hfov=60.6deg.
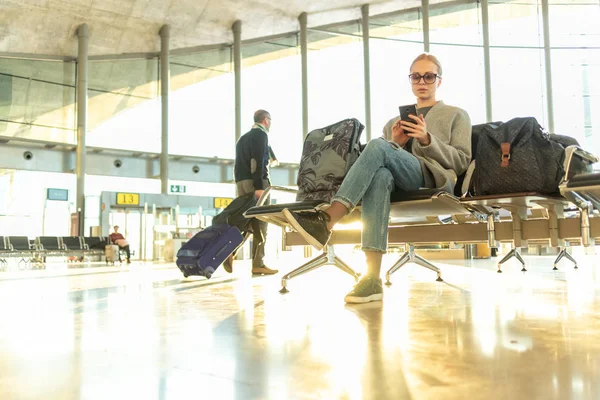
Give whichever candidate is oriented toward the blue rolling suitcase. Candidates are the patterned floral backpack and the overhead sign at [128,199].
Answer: the overhead sign

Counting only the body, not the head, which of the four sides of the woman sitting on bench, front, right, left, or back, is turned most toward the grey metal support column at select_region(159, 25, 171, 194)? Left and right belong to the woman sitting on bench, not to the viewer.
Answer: right

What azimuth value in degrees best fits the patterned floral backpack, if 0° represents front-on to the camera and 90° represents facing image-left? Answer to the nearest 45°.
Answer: approximately 45°

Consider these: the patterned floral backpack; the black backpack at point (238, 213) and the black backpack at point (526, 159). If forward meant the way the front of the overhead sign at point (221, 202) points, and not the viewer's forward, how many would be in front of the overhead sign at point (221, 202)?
3

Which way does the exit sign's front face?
toward the camera

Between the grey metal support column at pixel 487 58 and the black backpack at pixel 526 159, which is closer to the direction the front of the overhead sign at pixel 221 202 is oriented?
the black backpack

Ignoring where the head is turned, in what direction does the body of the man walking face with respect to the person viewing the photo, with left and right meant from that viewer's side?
facing to the right of the viewer

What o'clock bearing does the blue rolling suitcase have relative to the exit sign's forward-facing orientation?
The blue rolling suitcase is roughly at 12 o'clock from the exit sign.

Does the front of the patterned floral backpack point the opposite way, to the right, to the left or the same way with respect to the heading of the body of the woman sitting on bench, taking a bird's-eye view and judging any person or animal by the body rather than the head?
the same way

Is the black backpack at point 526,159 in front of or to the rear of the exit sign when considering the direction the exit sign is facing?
in front

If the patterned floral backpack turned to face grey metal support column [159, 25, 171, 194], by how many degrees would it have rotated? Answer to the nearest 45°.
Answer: approximately 135° to its right

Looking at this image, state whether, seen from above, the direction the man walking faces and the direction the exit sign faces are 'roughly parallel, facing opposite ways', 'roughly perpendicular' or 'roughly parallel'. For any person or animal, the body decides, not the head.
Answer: roughly perpendicular

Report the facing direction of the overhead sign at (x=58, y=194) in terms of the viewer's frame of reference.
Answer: facing the viewer

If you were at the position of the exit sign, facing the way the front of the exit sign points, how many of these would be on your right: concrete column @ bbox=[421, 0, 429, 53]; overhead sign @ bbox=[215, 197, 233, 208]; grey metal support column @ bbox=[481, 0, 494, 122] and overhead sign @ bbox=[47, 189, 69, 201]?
1

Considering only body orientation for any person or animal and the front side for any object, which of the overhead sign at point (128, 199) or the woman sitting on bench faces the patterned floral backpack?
the overhead sign
